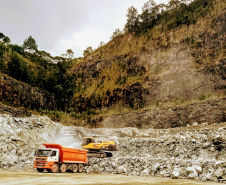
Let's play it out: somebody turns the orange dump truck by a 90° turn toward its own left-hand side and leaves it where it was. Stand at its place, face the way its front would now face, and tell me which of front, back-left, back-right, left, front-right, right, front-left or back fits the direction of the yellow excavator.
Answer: left

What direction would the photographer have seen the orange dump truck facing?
facing the viewer and to the left of the viewer

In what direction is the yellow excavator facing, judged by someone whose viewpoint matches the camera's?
facing to the left of the viewer

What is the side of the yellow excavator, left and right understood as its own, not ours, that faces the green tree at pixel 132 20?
right
